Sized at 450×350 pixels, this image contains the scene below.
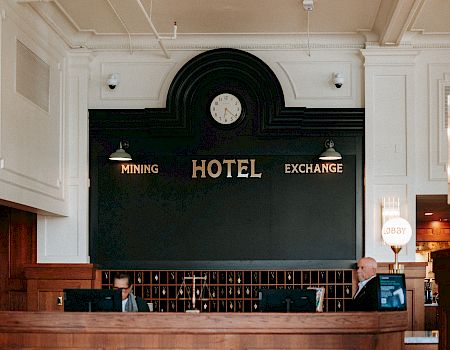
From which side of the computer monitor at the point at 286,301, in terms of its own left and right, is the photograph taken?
back

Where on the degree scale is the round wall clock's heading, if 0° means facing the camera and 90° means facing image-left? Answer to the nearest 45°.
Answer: approximately 0°
